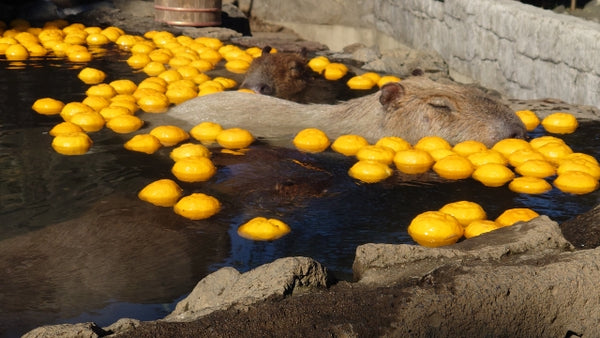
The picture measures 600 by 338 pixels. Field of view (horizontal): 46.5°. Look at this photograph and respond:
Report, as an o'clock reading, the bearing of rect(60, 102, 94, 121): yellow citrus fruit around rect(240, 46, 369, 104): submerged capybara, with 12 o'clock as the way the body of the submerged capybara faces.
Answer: The yellow citrus fruit is roughly at 12 o'clock from the submerged capybara.

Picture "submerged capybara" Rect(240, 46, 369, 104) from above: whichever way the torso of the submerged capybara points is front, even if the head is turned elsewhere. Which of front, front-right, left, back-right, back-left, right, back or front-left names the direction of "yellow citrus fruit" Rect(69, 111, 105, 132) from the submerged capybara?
front

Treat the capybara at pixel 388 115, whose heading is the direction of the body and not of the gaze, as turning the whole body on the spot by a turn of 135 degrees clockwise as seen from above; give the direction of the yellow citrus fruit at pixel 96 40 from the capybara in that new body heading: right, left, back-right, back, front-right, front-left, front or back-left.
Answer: right

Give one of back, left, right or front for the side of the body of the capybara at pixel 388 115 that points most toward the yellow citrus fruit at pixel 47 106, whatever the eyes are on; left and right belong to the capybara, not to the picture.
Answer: back

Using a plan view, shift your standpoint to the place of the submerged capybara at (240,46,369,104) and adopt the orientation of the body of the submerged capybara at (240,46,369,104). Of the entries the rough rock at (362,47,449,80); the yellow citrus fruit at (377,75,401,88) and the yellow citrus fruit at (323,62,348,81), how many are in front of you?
0

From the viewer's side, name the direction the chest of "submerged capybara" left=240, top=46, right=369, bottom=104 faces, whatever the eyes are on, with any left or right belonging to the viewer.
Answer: facing the viewer and to the left of the viewer

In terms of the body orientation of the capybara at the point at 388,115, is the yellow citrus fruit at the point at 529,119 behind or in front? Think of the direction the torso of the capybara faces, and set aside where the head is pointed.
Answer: in front

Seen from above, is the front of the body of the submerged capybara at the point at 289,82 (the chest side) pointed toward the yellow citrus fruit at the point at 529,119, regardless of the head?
no

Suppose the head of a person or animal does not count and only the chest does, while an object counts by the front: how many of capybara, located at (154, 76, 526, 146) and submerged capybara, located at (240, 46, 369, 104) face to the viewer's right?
1

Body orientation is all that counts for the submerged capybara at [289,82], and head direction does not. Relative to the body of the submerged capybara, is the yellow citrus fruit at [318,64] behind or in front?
behind

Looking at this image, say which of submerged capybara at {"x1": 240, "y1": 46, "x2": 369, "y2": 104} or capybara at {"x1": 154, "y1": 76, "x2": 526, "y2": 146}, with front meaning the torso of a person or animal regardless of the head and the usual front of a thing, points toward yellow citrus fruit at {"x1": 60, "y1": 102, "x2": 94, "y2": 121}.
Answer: the submerged capybara

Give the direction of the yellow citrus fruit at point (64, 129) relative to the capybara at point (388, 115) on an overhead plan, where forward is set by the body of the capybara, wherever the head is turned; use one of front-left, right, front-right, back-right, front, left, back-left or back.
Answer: back

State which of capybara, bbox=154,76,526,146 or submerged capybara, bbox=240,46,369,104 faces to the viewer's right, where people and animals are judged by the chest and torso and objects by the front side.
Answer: the capybara

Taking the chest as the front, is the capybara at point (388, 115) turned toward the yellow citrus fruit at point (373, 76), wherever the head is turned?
no

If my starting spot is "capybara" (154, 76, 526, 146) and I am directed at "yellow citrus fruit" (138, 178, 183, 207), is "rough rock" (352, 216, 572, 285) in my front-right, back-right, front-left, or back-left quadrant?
front-left

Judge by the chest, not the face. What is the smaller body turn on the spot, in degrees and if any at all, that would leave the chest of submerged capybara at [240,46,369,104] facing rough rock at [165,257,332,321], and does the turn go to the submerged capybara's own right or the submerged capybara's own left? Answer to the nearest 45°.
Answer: approximately 45° to the submerged capybara's own left

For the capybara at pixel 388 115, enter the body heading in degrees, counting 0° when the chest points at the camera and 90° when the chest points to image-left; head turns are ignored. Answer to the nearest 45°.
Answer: approximately 270°
